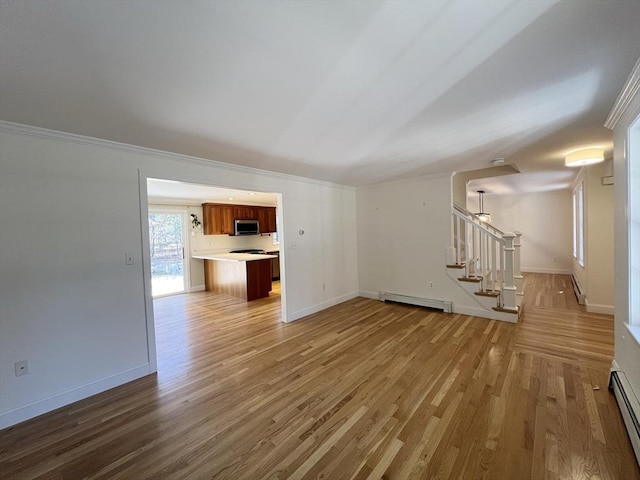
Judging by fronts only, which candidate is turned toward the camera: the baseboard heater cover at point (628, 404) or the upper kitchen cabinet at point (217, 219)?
the upper kitchen cabinet

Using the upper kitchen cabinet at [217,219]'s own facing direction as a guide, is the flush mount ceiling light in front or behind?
in front

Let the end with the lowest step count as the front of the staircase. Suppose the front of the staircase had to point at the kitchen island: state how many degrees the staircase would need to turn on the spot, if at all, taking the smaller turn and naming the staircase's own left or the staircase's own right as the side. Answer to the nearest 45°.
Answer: approximately 135° to the staircase's own right

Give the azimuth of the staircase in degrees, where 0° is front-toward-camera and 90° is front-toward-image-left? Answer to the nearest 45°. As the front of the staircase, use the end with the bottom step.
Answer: approximately 315°

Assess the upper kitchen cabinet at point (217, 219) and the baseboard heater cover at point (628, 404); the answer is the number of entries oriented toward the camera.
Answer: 1

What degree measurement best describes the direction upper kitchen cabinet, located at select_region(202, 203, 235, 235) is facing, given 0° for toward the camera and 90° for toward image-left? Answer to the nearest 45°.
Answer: approximately 0°

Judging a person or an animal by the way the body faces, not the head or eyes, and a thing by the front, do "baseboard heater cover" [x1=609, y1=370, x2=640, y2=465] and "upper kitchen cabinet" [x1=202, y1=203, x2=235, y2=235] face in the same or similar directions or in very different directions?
very different directions

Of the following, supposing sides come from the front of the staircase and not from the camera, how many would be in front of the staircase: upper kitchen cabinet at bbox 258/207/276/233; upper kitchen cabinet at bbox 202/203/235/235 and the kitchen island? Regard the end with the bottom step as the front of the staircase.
0

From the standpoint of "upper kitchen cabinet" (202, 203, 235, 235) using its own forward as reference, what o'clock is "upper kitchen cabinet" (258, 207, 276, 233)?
"upper kitchen cabinet" (258, 207, 276, 233) is roughly at 8 o'clock from "upper kitchen cabinet" (202, 203, 235, 235).

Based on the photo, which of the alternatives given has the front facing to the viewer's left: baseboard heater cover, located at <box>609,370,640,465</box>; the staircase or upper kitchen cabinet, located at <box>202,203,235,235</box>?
the baseboard heater cover

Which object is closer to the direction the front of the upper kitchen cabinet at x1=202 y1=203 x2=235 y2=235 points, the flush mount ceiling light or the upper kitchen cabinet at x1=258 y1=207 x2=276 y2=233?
the flush mount ceiling light

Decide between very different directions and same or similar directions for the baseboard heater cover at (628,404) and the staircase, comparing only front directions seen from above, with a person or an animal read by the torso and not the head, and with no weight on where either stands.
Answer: very different directions

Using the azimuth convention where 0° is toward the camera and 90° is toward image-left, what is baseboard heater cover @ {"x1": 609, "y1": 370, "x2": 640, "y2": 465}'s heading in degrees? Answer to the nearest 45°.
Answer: approximately 90°
